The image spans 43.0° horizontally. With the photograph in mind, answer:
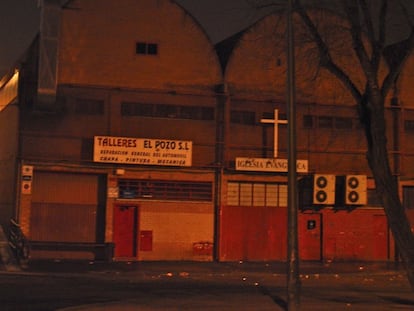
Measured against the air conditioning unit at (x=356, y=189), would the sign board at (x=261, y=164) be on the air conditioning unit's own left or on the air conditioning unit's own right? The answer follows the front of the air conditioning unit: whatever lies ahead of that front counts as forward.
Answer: on the air conditioning unit's own right

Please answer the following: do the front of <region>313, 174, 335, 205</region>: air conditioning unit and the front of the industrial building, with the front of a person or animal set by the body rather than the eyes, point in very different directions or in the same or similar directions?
same or similar directions

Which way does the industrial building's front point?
toward the camera

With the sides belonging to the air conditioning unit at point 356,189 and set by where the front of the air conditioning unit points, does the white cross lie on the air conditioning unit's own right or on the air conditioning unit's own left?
on the air conditioning unit's own right

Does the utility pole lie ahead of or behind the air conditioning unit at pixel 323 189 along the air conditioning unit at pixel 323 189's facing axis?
ahead

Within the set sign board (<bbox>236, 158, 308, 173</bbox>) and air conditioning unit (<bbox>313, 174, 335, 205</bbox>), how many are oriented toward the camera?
2

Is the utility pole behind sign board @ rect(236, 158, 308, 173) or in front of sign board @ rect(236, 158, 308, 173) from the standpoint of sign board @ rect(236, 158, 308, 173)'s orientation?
in front

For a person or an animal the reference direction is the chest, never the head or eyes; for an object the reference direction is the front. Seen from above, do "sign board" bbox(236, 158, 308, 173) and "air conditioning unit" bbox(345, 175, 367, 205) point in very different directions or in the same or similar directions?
same or similar directions

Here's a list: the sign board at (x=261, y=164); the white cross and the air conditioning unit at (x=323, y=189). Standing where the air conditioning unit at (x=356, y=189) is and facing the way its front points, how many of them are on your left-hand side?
0

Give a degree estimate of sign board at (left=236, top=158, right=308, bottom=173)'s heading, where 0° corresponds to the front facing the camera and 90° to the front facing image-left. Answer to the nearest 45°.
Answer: approximately 0°

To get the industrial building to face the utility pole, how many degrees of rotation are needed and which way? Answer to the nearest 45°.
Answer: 0° — it already faces it

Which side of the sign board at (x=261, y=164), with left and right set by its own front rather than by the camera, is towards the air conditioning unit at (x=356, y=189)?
left

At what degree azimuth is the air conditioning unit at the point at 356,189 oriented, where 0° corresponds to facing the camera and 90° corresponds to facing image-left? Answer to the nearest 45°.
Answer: approximately 0°
